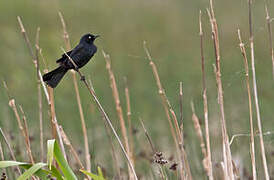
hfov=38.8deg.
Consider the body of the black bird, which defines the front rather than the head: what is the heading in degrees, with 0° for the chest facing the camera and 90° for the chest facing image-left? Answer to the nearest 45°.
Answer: approximately 270°
